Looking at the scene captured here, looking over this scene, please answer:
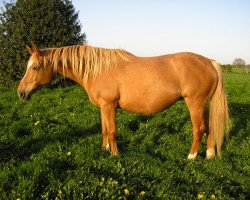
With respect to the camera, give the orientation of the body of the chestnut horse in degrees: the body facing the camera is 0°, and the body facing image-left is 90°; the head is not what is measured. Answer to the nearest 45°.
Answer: approximately 90°

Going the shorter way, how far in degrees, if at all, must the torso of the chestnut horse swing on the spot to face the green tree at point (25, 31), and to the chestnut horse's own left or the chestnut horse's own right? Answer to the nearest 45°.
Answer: approximately 45° to the chestnut horse's own right
